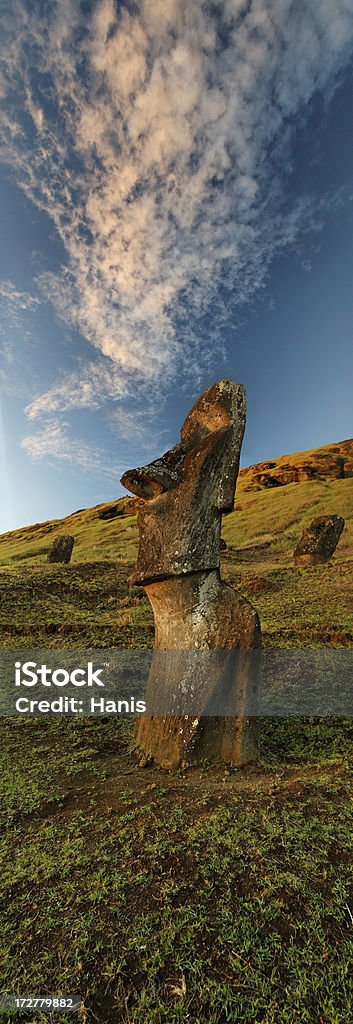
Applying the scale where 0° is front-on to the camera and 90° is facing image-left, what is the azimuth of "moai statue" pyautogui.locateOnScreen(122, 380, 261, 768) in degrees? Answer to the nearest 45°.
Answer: approximately 90°

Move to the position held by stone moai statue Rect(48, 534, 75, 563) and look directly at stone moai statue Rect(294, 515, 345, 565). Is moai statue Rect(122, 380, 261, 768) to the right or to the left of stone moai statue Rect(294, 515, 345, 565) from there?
right

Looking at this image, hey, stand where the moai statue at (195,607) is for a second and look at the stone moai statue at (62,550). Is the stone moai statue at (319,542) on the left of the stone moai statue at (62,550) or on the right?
right

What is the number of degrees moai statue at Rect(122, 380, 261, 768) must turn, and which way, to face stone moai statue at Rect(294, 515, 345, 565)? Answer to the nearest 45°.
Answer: approximately 90° to its right

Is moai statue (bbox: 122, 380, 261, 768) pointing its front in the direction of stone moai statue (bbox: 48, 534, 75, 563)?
no
